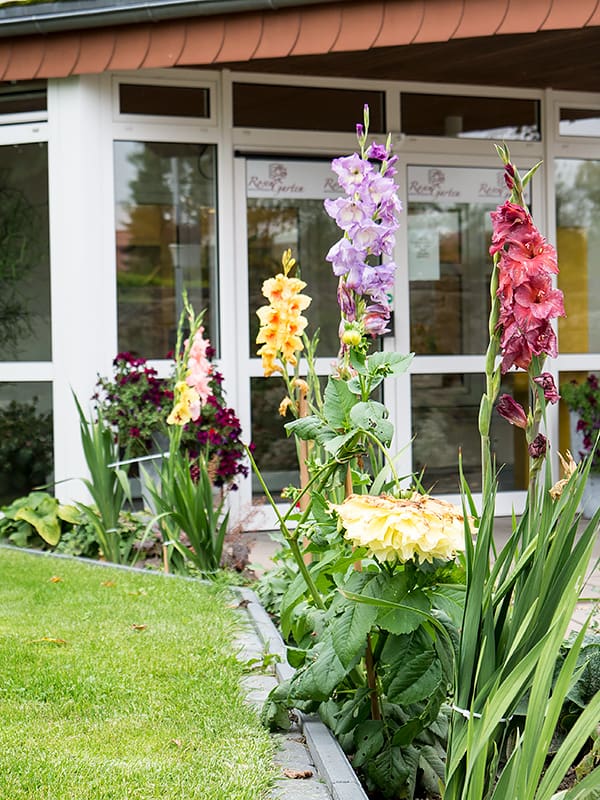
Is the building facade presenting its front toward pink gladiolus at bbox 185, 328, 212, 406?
yes

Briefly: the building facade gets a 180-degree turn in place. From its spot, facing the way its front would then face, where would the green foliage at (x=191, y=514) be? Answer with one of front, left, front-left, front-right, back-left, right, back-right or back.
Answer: back

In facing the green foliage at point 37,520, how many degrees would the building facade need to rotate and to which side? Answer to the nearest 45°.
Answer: approximately 45° to its right

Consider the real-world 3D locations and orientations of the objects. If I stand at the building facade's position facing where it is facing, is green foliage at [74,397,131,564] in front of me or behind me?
in front

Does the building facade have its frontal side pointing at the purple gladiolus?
yes

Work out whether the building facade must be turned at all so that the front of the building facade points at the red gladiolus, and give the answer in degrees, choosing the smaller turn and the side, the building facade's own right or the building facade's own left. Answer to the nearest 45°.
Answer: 0° — it already faces it

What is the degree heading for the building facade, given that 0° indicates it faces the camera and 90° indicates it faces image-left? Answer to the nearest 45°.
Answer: approximately 0°

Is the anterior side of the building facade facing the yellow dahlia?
yes

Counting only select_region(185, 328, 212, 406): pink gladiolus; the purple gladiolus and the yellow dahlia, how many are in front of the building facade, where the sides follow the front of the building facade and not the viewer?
3
